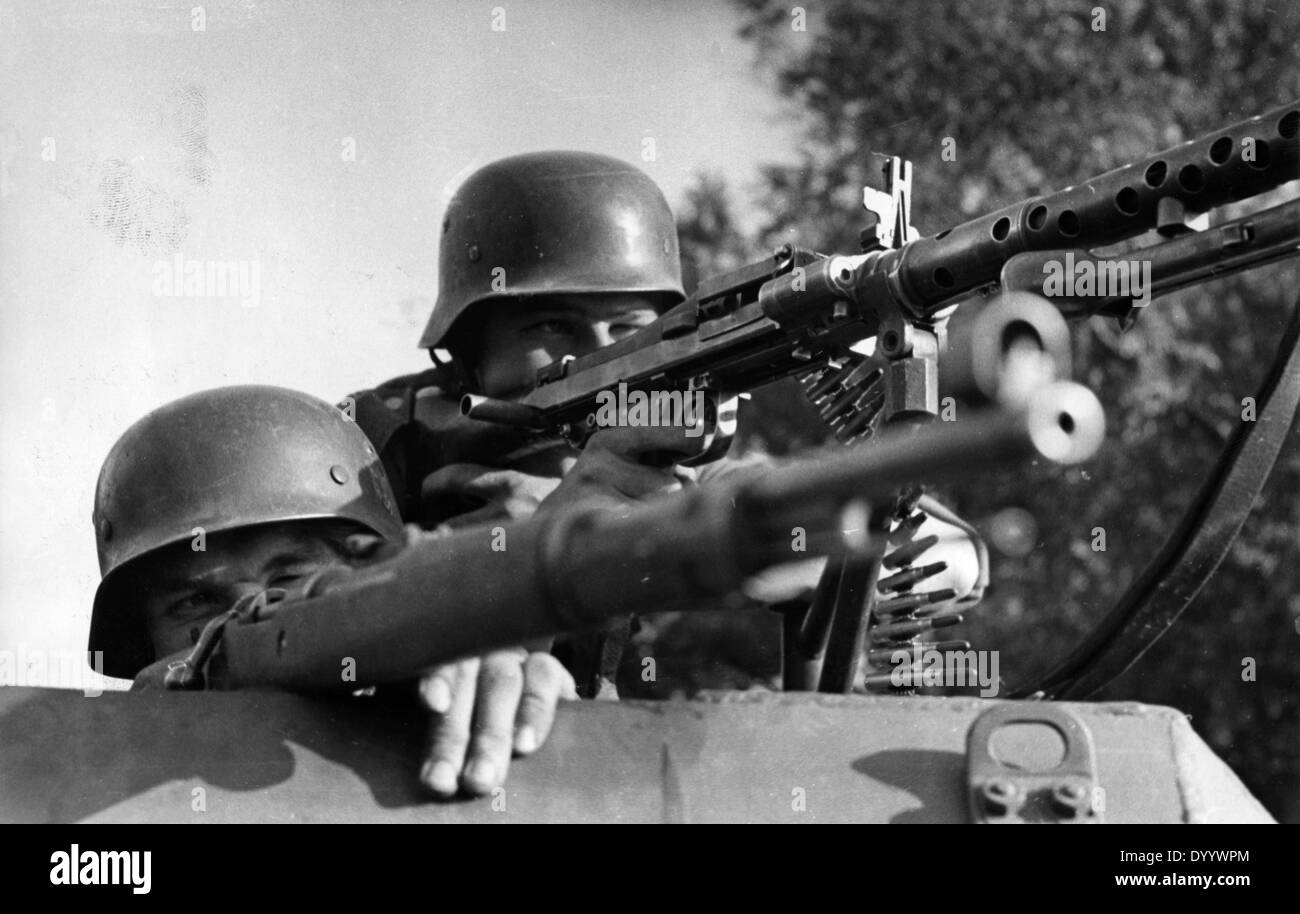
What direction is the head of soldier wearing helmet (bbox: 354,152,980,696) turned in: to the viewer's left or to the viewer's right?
to the viewer's right

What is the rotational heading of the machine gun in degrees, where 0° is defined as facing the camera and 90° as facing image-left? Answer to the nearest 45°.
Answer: approximately 315°

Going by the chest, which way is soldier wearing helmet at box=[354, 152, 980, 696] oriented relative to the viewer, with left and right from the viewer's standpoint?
facing the viewer and to the right of the viewer

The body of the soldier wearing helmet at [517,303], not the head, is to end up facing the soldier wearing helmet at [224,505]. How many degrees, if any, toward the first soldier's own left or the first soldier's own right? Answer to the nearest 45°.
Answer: approximately 90° to the first soldier's own right
